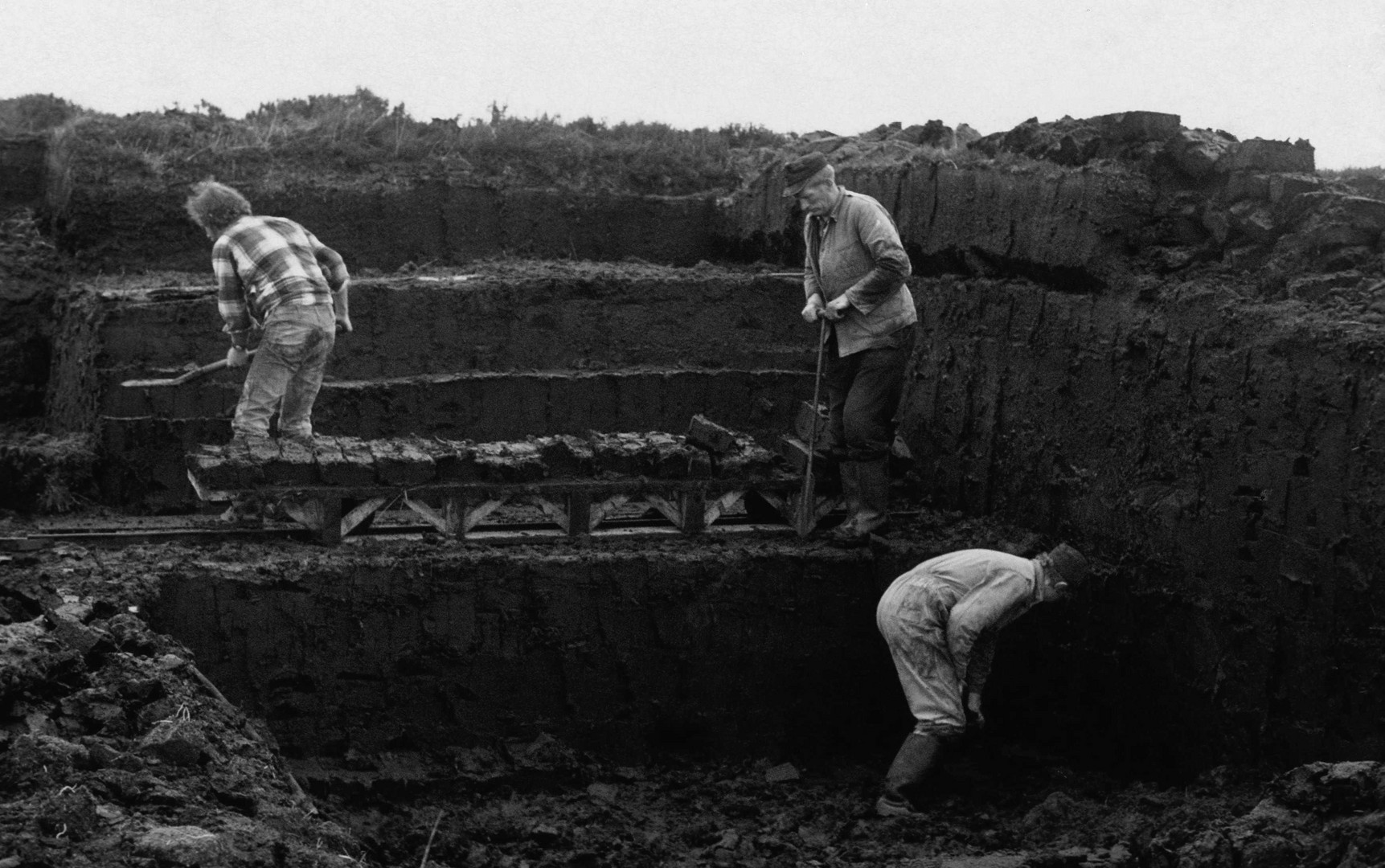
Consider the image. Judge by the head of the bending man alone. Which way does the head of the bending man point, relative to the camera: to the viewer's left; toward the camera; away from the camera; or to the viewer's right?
to the viewer's right

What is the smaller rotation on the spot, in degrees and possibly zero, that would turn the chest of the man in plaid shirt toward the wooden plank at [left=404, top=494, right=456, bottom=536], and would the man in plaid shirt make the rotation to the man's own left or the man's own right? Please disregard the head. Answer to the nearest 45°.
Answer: approximately 180°

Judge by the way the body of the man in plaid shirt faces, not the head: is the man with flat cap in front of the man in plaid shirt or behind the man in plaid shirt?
behind

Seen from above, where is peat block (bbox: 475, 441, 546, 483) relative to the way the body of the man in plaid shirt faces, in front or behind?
behind

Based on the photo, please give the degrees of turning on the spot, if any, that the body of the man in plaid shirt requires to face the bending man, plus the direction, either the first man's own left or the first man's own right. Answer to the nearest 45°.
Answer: approximately 180°

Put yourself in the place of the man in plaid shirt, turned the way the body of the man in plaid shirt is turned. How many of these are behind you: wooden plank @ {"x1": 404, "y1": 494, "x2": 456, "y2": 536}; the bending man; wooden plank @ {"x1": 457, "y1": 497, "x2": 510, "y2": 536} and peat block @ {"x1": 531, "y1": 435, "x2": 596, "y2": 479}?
4

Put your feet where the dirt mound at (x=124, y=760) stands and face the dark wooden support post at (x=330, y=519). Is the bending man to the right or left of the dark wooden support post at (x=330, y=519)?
right

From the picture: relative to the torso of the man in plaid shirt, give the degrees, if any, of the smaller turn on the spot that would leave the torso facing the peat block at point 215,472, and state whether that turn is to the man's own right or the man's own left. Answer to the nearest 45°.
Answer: approximately 135° to the man's own left

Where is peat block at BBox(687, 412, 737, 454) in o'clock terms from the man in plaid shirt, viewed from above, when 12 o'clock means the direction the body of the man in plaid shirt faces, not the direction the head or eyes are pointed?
The peat block is roughly at 5 o'clock from the man in plaid shirt.

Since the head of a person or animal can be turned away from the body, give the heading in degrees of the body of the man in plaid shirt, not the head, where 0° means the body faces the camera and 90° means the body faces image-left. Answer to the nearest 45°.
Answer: approximately 135°

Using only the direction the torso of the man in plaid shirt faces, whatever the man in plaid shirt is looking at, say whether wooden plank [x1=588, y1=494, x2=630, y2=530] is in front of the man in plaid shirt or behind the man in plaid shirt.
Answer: behind

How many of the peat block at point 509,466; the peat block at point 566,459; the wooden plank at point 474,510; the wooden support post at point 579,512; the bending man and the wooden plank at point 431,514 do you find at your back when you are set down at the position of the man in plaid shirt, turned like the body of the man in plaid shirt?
6

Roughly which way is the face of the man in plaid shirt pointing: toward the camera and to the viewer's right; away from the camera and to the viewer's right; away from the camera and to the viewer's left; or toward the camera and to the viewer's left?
away from the camera and to the viewer's left

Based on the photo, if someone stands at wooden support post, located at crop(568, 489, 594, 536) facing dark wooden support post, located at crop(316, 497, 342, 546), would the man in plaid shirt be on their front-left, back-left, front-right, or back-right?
front-right
